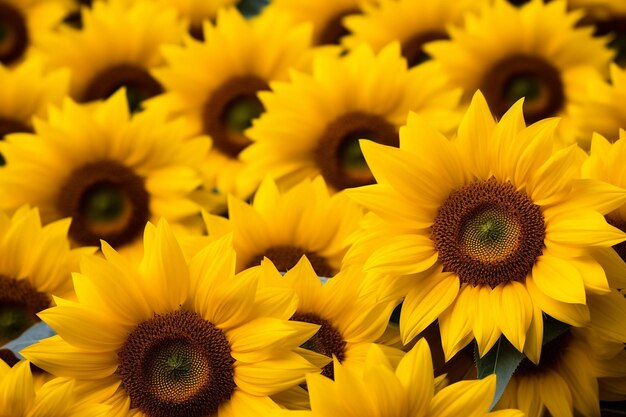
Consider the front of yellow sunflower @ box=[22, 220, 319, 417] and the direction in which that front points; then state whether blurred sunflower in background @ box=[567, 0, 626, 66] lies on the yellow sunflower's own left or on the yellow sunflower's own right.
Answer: on the yellow sunflower's own left

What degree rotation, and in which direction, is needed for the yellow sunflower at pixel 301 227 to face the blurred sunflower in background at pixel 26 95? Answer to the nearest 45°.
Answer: approximately 135° to its right

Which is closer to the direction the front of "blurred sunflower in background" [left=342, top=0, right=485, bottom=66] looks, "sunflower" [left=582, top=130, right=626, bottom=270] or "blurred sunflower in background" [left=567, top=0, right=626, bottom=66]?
the sunflower

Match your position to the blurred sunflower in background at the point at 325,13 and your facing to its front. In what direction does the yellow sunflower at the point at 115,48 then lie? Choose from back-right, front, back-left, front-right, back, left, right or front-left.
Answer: right

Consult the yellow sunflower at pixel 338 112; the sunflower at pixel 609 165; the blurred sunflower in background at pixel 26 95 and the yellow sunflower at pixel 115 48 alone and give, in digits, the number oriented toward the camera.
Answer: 4

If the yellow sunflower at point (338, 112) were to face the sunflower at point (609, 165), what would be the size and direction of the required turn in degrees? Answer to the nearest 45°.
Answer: approximately 45° to its left

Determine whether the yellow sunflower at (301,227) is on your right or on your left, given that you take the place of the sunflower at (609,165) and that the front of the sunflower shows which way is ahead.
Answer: on your right

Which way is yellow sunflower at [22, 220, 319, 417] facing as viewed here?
toward the camera

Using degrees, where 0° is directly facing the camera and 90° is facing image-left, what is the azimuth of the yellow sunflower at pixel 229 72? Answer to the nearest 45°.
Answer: approximately 0°

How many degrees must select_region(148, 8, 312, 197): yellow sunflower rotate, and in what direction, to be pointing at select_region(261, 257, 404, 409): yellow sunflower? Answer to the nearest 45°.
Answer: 0° — it already faces it

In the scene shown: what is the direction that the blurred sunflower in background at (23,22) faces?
toward the camera

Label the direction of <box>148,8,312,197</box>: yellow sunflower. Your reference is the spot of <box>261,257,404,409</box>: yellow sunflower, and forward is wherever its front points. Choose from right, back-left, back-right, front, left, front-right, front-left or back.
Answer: back

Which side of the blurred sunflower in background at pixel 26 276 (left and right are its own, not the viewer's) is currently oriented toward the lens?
front

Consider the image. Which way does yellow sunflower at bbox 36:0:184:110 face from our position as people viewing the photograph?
facing the viewer
